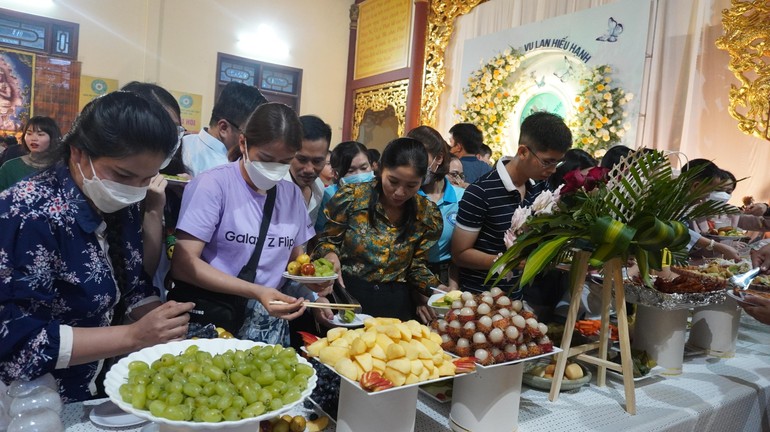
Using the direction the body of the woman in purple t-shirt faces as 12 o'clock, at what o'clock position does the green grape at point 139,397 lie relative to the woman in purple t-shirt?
The green grape is roughly at 2 o'clock from the woman in purple t-shirt.

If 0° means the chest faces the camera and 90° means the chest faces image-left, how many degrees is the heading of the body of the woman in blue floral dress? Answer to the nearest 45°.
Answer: approximately 315°

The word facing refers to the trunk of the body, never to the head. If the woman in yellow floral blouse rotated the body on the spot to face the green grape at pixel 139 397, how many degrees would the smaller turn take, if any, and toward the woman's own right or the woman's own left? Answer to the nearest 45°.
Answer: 0° — they already face it

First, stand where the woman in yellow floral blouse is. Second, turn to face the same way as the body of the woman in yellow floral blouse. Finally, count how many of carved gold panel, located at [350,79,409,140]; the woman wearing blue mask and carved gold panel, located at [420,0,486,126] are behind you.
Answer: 3

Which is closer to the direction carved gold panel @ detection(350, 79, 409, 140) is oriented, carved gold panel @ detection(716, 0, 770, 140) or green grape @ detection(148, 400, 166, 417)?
the green grape

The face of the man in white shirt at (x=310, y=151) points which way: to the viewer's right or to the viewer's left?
to the viewer's left
